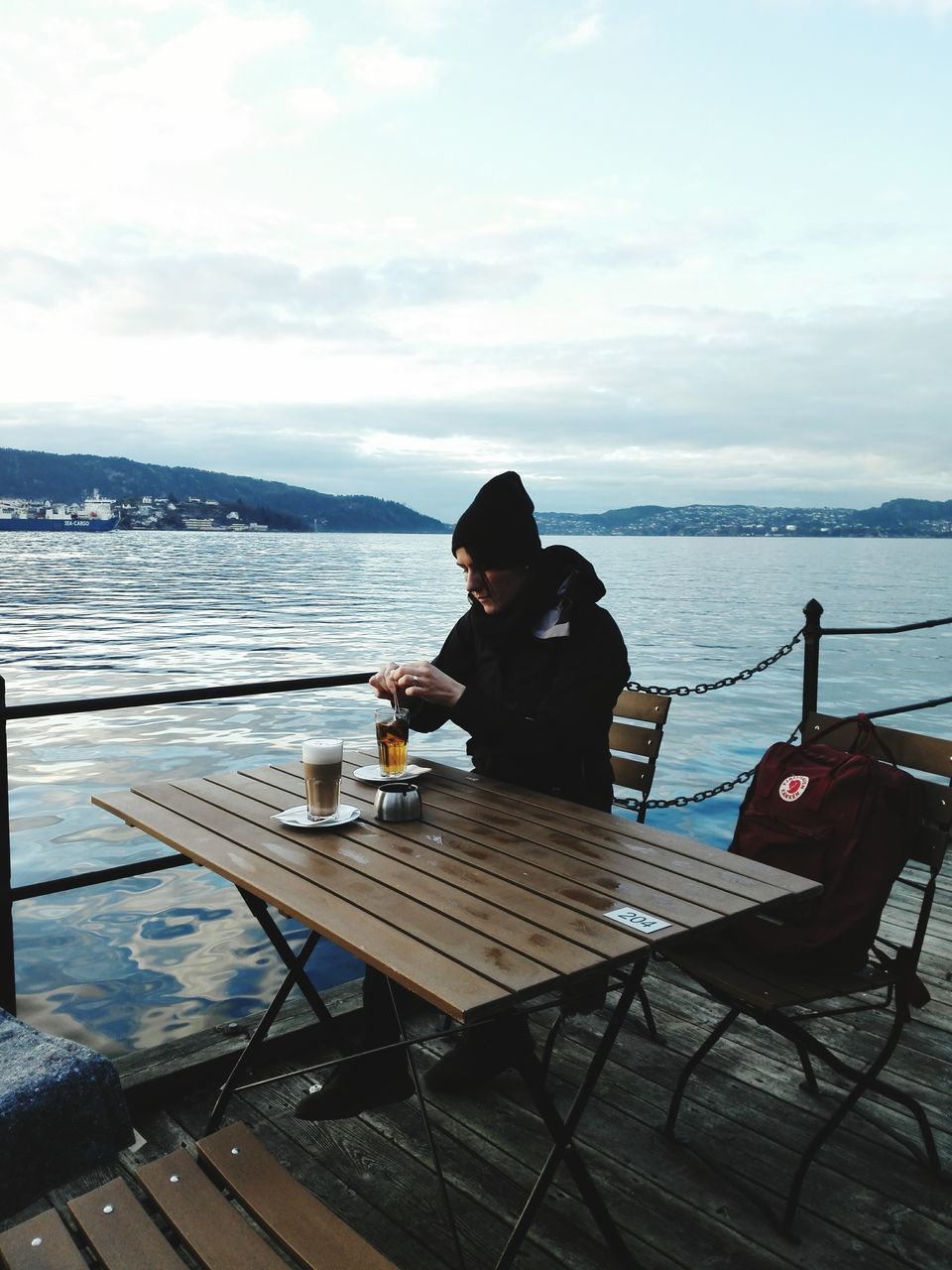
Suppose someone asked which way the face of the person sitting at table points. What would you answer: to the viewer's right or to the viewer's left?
to the viewer's left

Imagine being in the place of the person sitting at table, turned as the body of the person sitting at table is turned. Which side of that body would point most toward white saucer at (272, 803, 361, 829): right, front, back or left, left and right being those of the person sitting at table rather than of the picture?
front

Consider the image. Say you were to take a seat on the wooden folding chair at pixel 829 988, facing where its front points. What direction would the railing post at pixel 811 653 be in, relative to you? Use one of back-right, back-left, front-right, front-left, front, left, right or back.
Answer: back-right

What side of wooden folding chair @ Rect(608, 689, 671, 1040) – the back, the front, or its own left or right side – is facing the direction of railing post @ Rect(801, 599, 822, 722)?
back

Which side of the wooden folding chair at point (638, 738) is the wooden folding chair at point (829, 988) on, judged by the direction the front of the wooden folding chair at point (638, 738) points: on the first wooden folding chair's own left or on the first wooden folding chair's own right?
on the first wooden folding chair's own left

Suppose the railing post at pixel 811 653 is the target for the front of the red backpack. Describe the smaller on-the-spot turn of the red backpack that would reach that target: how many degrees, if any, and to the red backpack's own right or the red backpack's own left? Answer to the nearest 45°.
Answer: approximately 135° to the red backpack's own right

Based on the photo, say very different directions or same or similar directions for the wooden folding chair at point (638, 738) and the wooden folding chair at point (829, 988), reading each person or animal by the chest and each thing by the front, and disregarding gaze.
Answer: same or similar directions

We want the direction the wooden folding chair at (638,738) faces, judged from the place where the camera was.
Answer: facing the viewer and to the left of the viewer

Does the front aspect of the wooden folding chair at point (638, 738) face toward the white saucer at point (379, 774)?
yes

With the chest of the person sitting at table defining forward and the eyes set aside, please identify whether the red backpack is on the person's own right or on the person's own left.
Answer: on the person's own left

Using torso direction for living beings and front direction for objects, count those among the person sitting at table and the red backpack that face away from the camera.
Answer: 0

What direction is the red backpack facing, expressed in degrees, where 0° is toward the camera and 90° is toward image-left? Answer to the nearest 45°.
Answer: approximately 45°

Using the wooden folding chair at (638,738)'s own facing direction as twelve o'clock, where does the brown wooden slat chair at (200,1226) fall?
The brown wooden slat chair is roughly at 11 o'clock from the wooden folding chair.

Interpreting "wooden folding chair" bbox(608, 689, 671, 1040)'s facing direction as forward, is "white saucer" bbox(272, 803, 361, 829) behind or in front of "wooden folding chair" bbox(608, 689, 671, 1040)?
in front

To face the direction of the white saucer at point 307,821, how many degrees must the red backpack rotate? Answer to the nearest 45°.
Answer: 0° — it already faces it

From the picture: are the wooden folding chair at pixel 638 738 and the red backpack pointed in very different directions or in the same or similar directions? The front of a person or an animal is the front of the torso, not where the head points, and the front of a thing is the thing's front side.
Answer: same or similar directions

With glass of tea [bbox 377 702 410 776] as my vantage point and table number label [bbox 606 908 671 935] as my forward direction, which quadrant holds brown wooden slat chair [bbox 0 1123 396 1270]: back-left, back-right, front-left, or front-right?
front-right

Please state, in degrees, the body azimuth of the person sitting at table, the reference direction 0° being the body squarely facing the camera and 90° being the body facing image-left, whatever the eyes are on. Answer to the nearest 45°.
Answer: approximately 45°

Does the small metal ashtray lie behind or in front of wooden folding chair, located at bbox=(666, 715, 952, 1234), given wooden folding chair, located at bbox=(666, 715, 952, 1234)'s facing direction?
in front
